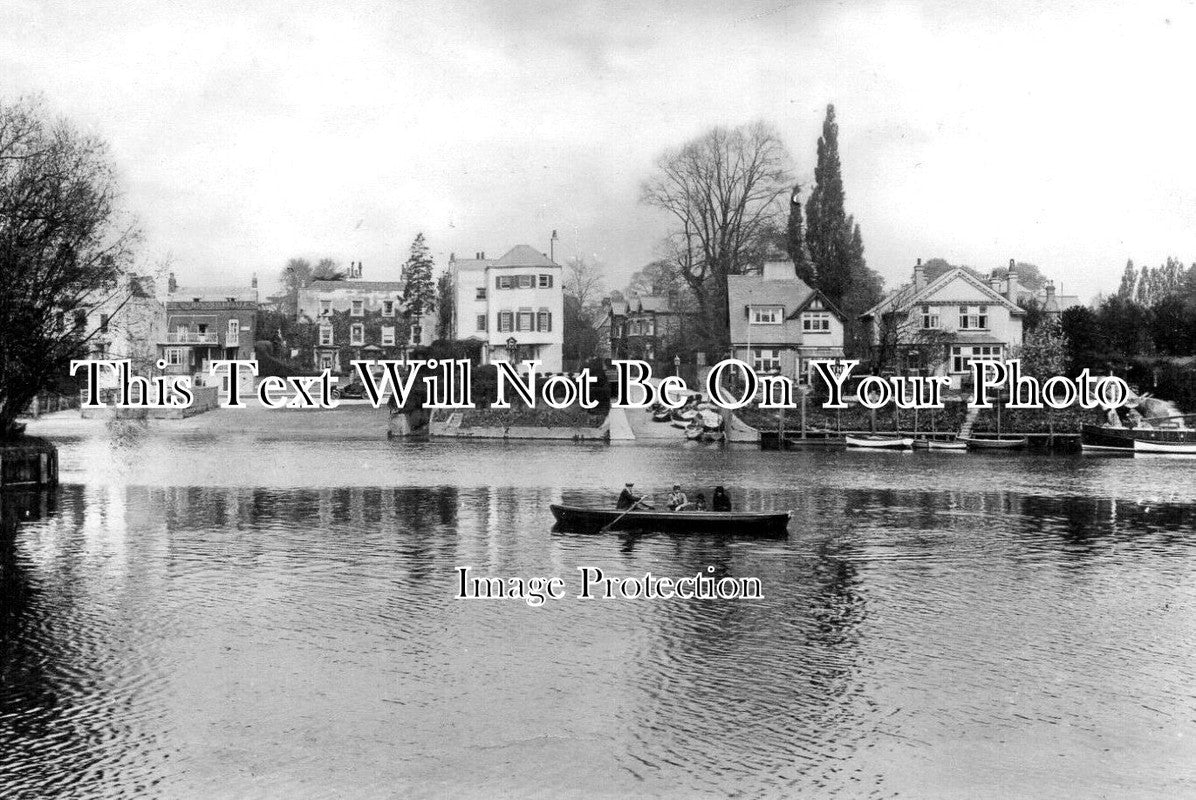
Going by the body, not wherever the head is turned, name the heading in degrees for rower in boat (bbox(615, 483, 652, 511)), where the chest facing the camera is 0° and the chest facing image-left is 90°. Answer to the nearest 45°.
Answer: approximately 270°

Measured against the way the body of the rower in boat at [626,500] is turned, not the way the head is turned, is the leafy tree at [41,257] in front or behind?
behind

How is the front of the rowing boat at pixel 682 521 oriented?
to the viewer's left

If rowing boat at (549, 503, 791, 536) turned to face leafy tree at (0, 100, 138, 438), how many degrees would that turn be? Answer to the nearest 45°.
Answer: approximately 45° to its right

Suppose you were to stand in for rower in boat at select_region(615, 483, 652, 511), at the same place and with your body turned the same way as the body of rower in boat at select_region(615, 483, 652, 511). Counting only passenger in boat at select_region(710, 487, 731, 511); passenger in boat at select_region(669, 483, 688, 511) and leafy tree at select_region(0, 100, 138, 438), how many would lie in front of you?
2

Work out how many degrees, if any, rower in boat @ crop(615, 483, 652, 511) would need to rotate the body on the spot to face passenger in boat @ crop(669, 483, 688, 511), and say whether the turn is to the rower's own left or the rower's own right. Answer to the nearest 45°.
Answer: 0° — they already face them

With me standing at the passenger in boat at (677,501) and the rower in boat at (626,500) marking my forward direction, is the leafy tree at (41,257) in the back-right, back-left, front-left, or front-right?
front-right

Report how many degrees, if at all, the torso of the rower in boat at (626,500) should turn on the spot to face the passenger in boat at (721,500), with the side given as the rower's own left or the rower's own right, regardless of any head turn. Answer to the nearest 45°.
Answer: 0° — they already face them
